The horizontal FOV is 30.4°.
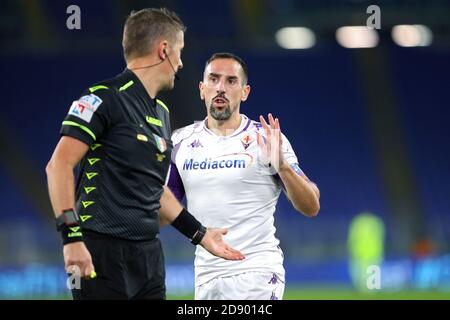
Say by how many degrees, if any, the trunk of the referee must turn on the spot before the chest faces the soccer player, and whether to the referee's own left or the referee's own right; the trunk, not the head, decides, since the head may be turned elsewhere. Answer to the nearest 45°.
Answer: approximately 90° to the referee's own left

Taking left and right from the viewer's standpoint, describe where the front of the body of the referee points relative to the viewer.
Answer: facing the viewer and to the right of the viewer

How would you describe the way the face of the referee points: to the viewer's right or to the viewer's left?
to the viewer's right
